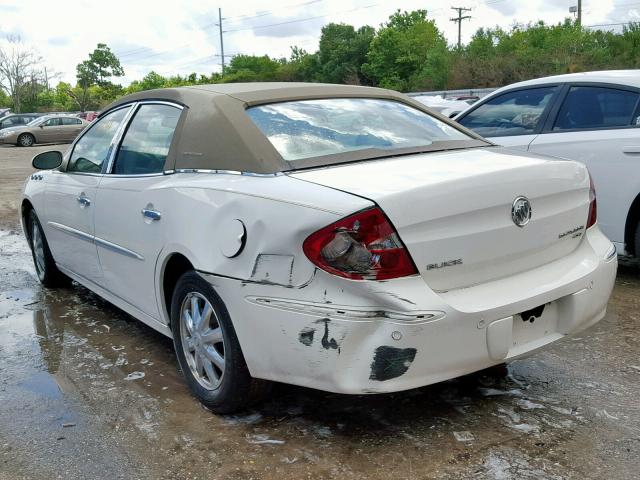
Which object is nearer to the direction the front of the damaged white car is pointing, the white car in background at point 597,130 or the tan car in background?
the tan car in background

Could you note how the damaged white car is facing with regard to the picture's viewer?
facing away from the viewer and to the left of the viewer

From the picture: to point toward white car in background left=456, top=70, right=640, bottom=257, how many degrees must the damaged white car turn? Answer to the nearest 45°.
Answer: approximately 90° to its right
